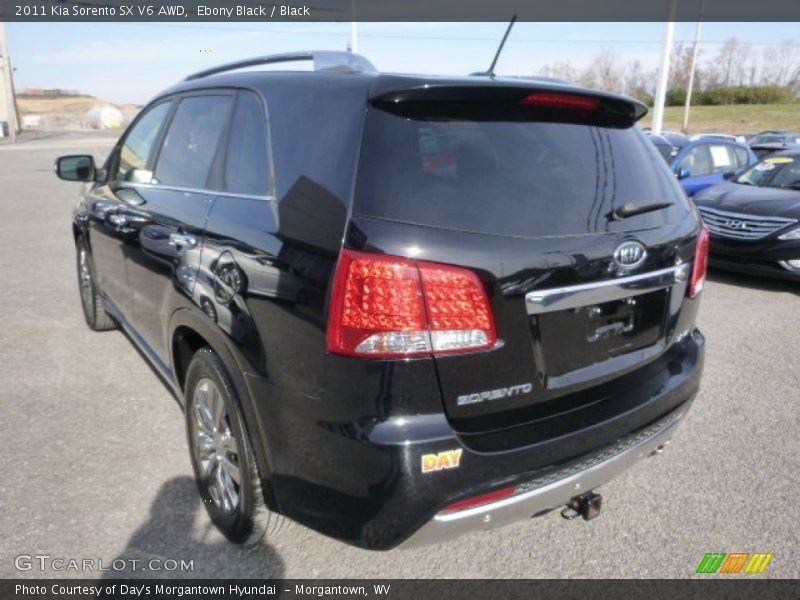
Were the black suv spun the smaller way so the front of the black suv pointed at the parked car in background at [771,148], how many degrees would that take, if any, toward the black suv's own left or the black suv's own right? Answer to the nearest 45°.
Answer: approximately 90° to the black suv's own right

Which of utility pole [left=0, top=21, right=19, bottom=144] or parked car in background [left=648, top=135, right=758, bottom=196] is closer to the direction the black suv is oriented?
the utility pole

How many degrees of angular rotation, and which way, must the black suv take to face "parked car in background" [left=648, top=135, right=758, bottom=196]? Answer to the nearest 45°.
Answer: approximately 90° to its right

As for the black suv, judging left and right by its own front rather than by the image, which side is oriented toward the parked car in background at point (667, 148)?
right

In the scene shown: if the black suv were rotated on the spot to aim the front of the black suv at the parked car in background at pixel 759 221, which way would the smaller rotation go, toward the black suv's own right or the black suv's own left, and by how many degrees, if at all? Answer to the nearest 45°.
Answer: approximately 90° to the black suv's own right

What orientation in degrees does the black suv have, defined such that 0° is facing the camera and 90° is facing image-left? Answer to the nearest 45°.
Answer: approximately 135°

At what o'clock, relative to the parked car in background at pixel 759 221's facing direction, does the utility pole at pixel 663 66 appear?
The utility pole is roughly at 4 o'clock from the parked car in background.

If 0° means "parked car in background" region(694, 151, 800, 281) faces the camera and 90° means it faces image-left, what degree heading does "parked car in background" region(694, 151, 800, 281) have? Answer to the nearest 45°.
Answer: approximately 45°

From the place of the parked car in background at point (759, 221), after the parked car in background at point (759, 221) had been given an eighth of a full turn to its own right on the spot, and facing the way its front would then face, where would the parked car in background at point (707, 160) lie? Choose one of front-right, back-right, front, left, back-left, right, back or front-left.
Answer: right
